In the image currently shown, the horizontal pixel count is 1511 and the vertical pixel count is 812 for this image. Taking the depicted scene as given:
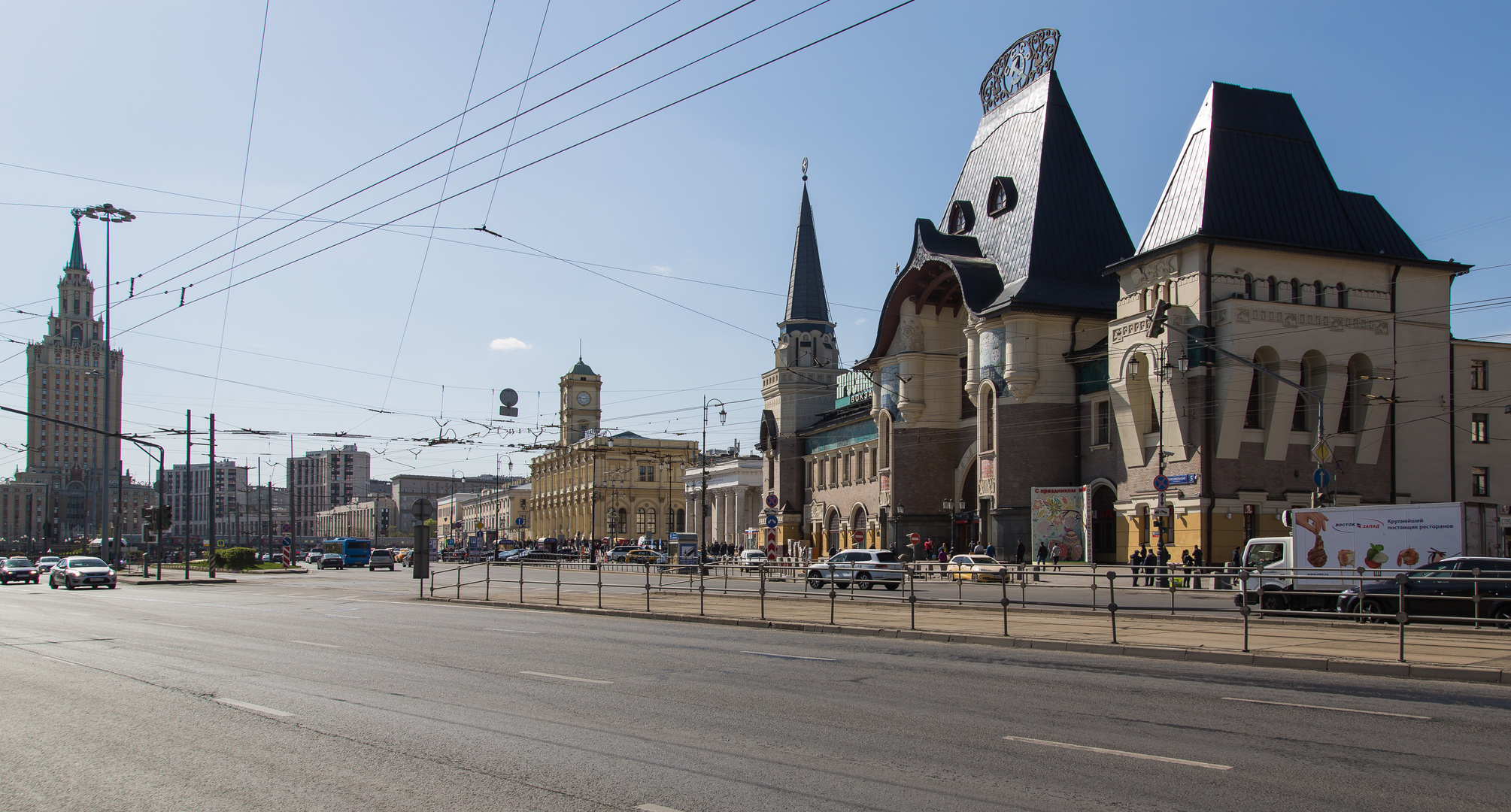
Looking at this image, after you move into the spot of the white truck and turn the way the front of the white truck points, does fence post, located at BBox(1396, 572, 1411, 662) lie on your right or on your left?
on your left

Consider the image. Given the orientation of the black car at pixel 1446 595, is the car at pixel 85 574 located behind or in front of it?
in front

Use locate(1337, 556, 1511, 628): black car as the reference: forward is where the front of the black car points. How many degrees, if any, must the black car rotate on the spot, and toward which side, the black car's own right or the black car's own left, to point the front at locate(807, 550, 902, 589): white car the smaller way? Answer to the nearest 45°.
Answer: approximately 45° to the black car's own right

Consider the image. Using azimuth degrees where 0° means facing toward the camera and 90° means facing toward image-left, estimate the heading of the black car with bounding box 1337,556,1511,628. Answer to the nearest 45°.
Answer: approximately 90°

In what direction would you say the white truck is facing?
to the viewer's left

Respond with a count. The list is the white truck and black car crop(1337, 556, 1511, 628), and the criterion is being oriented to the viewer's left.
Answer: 2

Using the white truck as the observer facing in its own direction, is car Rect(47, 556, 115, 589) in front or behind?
in front
